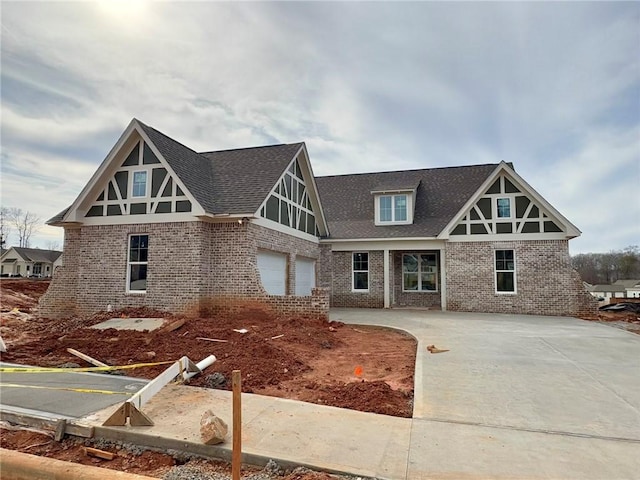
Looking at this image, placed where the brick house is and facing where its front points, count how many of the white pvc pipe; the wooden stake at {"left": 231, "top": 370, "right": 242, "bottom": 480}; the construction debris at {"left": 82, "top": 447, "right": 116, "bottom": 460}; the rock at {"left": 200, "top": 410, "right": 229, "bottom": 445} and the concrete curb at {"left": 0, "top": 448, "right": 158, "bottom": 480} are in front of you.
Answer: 5

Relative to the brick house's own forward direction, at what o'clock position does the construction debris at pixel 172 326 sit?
The construction debris is roughly at 1 o'clock from the brick house.

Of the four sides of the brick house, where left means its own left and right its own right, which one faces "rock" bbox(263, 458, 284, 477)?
front

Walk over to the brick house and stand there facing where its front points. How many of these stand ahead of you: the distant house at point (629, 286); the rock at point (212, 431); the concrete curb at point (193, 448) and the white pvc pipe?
3

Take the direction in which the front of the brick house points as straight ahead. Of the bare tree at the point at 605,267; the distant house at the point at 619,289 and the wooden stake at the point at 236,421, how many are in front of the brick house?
1

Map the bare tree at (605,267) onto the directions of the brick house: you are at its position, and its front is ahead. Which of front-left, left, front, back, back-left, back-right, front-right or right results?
back-left

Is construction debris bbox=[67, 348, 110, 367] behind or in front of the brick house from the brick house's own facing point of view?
in front

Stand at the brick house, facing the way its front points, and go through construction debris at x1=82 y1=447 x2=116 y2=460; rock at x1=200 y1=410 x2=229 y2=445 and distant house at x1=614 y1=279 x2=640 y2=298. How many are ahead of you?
2

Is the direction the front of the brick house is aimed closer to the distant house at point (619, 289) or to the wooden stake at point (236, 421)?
the wooden stake

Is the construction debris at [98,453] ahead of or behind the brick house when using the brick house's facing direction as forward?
ahead

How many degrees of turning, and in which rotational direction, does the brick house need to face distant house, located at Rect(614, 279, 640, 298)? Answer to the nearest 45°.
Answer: approximately 135° to its left

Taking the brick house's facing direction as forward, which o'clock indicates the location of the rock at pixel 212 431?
The rock is roughly at 12 o'clock from the brick house.

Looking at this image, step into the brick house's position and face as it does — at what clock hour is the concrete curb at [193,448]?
The concrete curb is roughly at 12 o'clock from the brick house.

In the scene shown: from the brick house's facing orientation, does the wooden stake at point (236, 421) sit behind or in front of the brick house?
in front

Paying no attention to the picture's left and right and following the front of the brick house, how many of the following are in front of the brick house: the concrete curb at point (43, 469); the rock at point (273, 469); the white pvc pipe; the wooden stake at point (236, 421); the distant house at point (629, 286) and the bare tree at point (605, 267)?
4

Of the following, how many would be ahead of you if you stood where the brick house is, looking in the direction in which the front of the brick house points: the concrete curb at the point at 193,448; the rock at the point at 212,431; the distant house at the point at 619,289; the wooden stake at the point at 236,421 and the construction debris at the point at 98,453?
4
